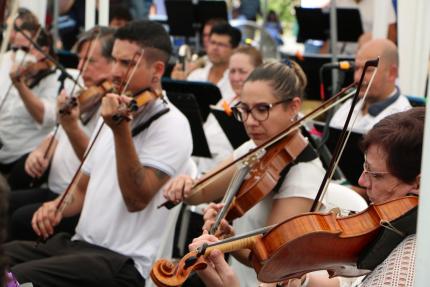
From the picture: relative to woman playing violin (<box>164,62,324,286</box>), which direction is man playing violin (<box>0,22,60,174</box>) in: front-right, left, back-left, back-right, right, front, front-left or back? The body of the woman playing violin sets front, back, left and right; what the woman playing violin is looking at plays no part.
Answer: right

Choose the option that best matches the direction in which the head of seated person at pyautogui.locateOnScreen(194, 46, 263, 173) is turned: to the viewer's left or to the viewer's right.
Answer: to the viewer's left

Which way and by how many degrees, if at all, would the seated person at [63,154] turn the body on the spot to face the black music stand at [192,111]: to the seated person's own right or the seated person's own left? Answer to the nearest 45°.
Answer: approximately 135° to the seated person's own left

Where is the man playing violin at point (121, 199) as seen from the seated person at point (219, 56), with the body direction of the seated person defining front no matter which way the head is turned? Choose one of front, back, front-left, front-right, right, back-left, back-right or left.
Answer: front-left

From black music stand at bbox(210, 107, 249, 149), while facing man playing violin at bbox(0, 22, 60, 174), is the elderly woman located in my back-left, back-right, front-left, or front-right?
back-left

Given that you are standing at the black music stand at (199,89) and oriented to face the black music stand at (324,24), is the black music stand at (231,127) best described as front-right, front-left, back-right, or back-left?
back-right

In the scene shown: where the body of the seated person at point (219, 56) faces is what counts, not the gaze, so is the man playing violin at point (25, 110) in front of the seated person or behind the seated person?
in front

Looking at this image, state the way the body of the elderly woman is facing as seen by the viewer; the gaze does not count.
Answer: to the viewer's left
